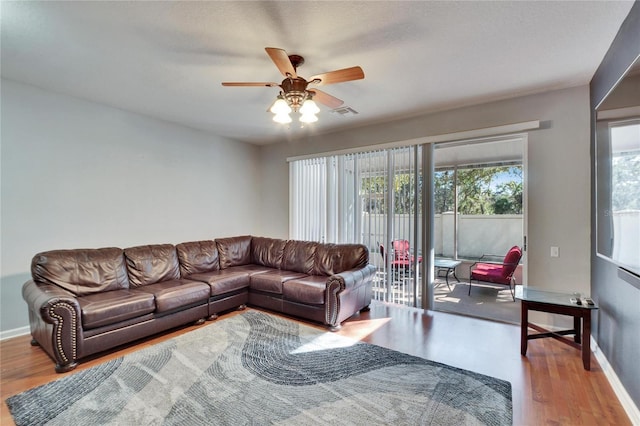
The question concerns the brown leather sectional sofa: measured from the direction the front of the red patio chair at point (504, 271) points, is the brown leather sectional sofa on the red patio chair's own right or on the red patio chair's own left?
on the red patio chair's own left

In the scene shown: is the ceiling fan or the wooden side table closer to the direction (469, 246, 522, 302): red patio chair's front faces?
the ceiling fan

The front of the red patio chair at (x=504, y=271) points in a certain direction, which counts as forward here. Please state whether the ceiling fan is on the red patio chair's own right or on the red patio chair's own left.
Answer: on the red patio chair's own left

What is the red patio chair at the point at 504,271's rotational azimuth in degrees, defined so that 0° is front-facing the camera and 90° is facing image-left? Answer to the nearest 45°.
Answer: approximately 90°

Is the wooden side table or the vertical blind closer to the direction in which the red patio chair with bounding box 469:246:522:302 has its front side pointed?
the vertical blind

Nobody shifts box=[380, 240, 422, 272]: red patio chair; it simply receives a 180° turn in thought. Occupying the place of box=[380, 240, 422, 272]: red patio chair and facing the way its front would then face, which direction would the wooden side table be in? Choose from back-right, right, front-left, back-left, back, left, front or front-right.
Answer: back-right

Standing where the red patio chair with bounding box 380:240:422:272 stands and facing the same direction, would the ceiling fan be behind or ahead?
ahead

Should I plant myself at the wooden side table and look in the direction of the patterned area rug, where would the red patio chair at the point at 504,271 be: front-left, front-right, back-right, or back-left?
back-right
